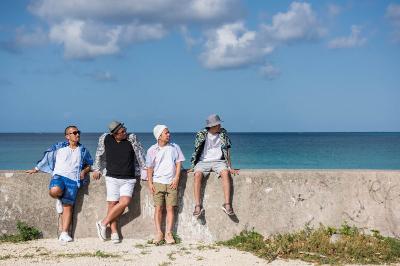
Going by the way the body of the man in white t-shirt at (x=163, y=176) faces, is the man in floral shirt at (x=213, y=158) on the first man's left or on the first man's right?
on the first man's left

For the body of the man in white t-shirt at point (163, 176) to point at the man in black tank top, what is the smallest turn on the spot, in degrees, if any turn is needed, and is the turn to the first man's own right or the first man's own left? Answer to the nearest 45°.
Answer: approximately 90° to the first man's own right

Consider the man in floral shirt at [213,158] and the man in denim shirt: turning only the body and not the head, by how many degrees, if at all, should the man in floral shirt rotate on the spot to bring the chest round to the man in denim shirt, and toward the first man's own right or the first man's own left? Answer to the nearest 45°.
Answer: approximately 90° to the first man's own right
